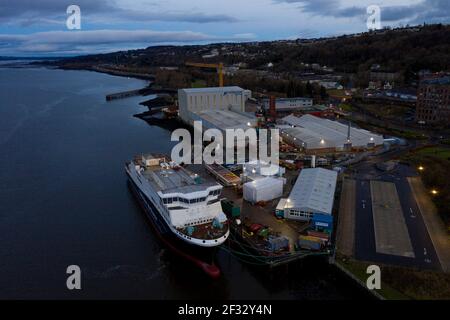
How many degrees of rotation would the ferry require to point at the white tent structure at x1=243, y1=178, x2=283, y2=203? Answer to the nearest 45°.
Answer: approximately 90° to its left

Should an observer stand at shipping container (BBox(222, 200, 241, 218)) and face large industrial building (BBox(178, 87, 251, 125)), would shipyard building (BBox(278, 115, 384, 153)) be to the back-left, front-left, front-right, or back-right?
front-right

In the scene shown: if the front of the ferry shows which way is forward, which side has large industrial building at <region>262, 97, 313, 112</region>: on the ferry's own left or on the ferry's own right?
on the ferry's own left

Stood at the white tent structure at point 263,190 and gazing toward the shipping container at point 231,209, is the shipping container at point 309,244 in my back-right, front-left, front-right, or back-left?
front-left

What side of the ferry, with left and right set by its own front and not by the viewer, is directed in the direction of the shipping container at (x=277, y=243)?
front

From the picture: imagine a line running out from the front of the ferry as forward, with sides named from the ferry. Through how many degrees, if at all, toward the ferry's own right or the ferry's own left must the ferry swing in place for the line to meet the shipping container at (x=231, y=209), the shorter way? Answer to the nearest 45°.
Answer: approximately 90° to the ferry's own left

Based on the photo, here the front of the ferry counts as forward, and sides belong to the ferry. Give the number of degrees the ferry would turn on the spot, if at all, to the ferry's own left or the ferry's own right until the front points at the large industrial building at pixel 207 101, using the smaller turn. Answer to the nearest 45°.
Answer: approximately 135° to the ferry's own left

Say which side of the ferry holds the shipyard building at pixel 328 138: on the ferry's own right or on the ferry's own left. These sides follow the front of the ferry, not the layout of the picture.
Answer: on the ferry's own left

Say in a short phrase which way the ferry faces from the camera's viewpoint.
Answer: facing the viewer and to the right of the viewer

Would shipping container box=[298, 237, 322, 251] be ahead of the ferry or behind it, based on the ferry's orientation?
ahead

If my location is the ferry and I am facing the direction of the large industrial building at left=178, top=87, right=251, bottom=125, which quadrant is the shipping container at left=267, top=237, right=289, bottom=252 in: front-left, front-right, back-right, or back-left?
back-right
